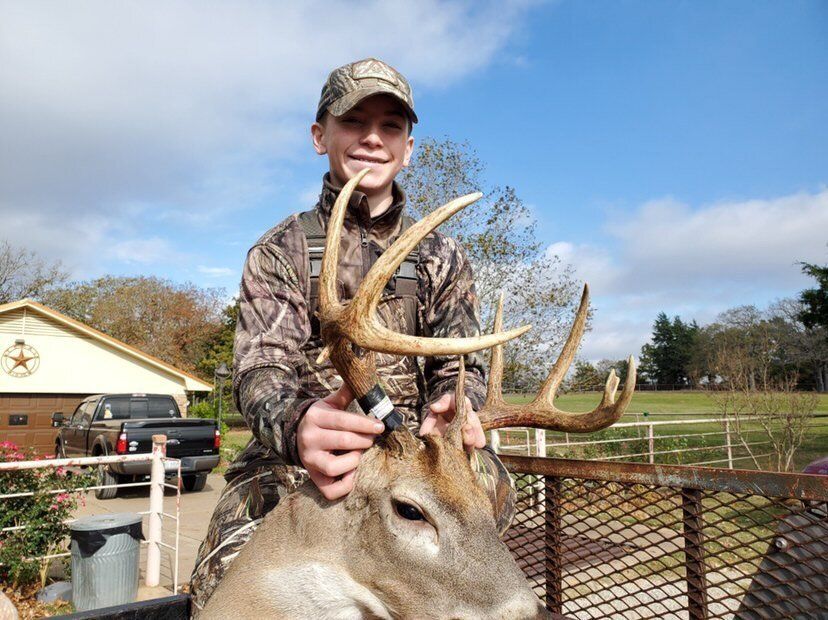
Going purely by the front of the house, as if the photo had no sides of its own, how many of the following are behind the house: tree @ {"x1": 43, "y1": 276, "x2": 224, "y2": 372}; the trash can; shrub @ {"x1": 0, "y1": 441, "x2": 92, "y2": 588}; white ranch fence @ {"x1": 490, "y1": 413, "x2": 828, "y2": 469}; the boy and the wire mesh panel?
1

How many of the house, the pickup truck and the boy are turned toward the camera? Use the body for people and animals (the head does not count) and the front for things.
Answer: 2

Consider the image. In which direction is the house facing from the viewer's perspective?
toward the camera

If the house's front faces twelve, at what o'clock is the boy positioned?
The boy is roughly at 12 o'clock from the house.

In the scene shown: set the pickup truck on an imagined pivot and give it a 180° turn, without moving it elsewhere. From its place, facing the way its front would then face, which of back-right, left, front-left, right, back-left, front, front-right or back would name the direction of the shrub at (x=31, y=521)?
front-right

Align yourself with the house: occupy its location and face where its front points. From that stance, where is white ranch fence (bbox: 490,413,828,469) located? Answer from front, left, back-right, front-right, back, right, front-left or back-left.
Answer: front-left

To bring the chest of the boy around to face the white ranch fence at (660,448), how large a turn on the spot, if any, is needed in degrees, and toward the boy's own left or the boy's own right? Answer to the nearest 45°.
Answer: approximately 135° to the boy's own left

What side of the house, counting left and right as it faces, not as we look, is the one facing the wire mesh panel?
front

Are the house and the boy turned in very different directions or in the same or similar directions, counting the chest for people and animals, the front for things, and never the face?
same or similar directions

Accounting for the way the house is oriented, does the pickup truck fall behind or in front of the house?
in front

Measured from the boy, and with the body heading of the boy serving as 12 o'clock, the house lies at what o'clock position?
The house is roughly at 5 o'clock from the boy.

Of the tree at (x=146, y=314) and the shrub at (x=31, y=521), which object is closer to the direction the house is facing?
the shrub

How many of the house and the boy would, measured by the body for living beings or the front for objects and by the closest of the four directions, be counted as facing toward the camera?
2

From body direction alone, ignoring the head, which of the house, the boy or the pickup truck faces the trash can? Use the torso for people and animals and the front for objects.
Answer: the house

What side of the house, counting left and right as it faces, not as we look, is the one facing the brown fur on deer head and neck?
front

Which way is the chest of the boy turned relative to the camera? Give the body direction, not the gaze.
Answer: toward the camera

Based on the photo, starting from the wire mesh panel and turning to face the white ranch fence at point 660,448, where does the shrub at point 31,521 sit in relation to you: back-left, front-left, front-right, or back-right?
front-left

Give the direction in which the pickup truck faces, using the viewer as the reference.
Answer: facing away from the viewer and to the left of the viewer

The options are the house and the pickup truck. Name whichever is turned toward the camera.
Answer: the house
